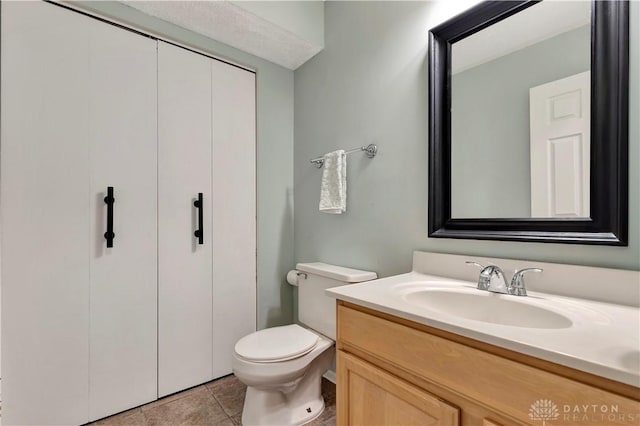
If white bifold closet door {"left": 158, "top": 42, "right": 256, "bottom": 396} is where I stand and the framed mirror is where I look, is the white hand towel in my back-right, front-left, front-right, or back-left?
front-left

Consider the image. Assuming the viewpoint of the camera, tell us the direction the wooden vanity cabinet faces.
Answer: facing the viewer and to the left of the viewer

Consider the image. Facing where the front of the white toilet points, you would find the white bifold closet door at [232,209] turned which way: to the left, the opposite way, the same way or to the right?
to the left

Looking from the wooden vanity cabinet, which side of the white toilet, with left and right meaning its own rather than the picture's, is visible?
left

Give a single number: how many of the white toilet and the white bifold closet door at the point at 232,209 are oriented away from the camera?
0

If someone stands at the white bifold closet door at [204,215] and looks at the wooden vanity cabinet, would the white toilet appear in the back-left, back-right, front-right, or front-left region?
front-left

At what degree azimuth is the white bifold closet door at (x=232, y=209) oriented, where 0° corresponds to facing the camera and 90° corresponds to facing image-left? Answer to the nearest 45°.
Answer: approximately 315°

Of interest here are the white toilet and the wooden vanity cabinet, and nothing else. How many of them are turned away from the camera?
0

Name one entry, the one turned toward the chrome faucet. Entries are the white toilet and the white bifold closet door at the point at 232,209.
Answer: the white bifold closet door

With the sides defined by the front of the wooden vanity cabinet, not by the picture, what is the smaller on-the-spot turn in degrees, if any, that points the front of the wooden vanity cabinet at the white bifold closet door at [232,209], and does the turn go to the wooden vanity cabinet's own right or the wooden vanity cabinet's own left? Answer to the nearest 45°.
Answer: approximately 90° to the wooden vanity cabinet's own right
